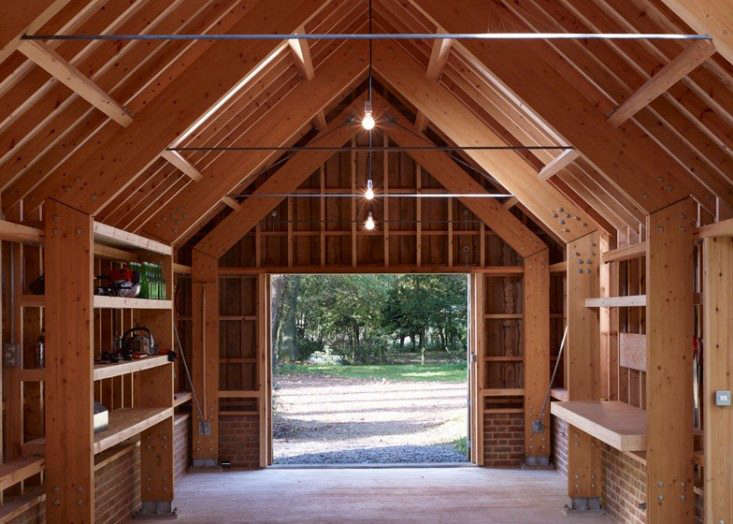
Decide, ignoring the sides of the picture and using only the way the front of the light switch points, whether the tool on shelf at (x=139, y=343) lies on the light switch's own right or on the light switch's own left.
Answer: on the light switch's own right
